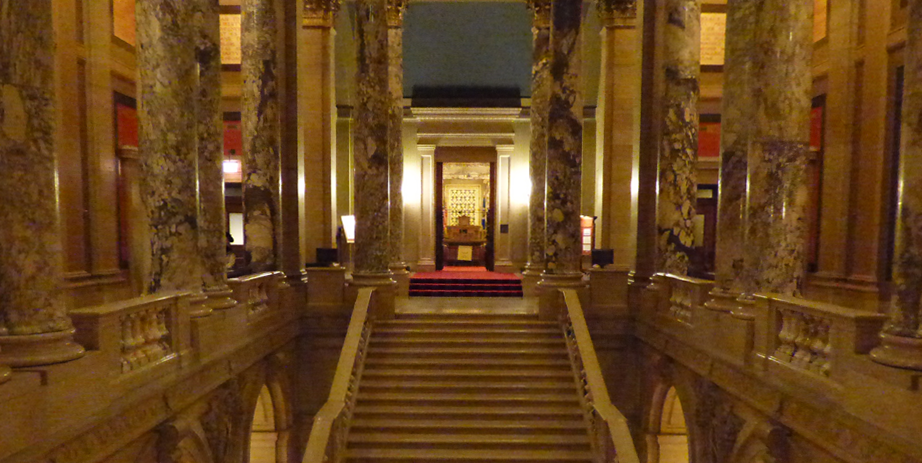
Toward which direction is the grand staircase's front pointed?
toward the camera

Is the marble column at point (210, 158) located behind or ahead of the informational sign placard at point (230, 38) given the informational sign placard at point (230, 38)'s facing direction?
ahead

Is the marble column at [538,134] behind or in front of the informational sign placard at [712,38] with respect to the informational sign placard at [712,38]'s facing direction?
in front

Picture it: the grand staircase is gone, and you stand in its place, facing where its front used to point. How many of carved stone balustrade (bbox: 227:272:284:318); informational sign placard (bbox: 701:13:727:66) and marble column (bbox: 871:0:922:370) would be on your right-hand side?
1

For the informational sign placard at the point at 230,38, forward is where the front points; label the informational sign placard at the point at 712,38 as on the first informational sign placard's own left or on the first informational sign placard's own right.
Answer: on the first informational sign placard's own left

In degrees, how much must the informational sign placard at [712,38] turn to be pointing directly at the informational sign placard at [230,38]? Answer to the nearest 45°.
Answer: approximately 45° to its right

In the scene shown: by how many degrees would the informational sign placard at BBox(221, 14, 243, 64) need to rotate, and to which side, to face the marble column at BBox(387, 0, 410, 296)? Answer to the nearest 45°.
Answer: approximately 45° to its left

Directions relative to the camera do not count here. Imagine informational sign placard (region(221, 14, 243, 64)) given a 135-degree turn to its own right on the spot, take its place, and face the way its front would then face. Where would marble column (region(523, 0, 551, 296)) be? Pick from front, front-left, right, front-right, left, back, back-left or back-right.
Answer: back

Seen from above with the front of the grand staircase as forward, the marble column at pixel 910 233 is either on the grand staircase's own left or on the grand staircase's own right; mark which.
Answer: on the grand staircase's own left

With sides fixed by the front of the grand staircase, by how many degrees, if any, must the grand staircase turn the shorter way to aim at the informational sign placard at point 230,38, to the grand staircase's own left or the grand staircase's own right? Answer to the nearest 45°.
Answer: approximately 135° to the grand staircase's own right

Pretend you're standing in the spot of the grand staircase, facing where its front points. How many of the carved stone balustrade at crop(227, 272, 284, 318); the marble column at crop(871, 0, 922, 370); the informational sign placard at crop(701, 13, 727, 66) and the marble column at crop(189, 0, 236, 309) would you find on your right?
2
